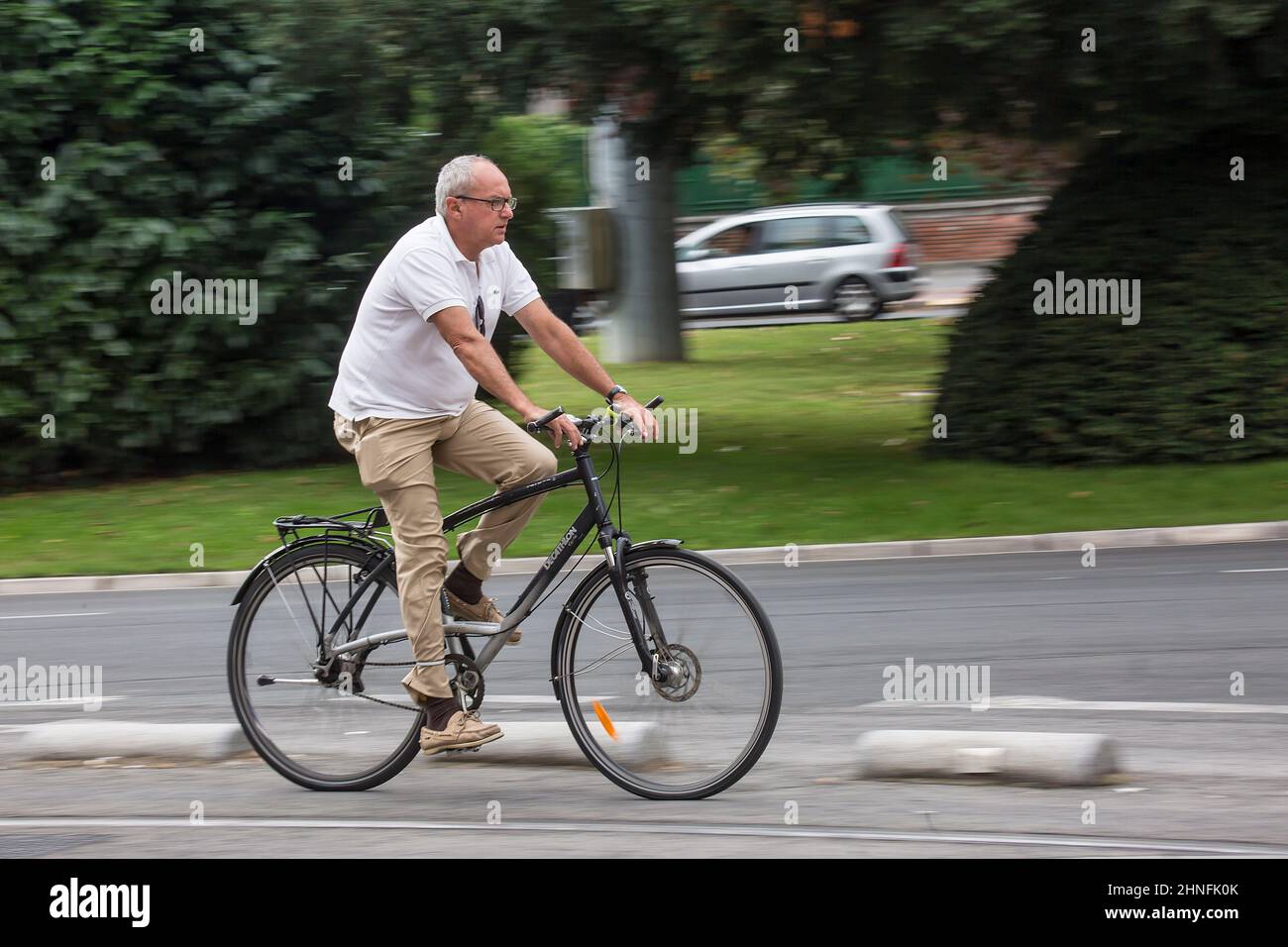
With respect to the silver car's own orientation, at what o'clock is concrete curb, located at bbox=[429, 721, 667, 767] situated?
The concrete curb is roughly at 9 o'clock from the silver car.

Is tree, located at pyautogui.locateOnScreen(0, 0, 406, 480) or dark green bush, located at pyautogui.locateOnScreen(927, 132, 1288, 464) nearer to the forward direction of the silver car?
the tree

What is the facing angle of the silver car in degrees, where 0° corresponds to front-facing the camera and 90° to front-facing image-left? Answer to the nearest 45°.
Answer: approximately 90°

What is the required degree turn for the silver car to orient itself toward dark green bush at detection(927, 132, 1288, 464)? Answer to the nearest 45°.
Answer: approximately 90° to its left

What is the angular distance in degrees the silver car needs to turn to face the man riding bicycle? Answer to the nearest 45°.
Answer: approximately 90° to its left

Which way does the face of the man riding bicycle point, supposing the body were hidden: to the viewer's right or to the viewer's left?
to the viewer's right

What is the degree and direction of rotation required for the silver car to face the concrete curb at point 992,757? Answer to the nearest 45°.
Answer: approximately 90° to its left

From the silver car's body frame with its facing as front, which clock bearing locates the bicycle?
The bicycle is roughly at 9 o'clock from the silver car.

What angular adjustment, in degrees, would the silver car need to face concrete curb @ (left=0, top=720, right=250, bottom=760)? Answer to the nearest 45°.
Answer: approximately 90° to its left
